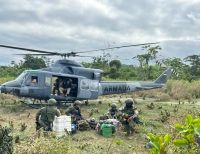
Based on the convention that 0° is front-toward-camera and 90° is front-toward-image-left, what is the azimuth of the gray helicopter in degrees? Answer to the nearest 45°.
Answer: approximately 90°

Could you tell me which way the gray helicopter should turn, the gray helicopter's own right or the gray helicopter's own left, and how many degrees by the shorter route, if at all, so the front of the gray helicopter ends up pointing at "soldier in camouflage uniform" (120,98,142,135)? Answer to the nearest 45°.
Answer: approximately 135° to the gray helicopter's own left

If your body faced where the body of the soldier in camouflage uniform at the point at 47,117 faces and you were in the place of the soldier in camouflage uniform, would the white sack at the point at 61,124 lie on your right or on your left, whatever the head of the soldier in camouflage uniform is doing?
on your right

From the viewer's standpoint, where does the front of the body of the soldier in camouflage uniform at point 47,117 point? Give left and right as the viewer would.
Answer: facing away from the viewer and to the right of the viewer

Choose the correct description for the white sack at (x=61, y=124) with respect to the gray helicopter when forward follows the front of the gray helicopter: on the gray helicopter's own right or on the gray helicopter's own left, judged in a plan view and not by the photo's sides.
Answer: on the gray helicopter's own left

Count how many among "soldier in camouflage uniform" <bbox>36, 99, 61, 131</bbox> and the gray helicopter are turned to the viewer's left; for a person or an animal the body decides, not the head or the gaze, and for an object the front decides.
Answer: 1

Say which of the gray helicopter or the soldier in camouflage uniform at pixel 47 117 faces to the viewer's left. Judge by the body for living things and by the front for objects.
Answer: the gray helicopter
